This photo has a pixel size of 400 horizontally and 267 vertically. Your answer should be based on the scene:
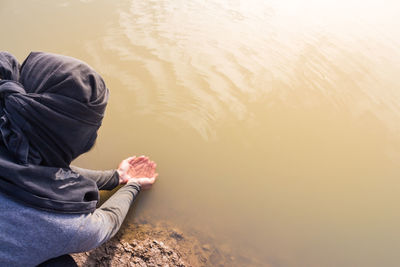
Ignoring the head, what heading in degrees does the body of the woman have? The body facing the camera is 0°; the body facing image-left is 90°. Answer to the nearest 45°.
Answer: approximately 225°

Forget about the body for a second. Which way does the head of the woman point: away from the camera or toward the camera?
away from the camera
